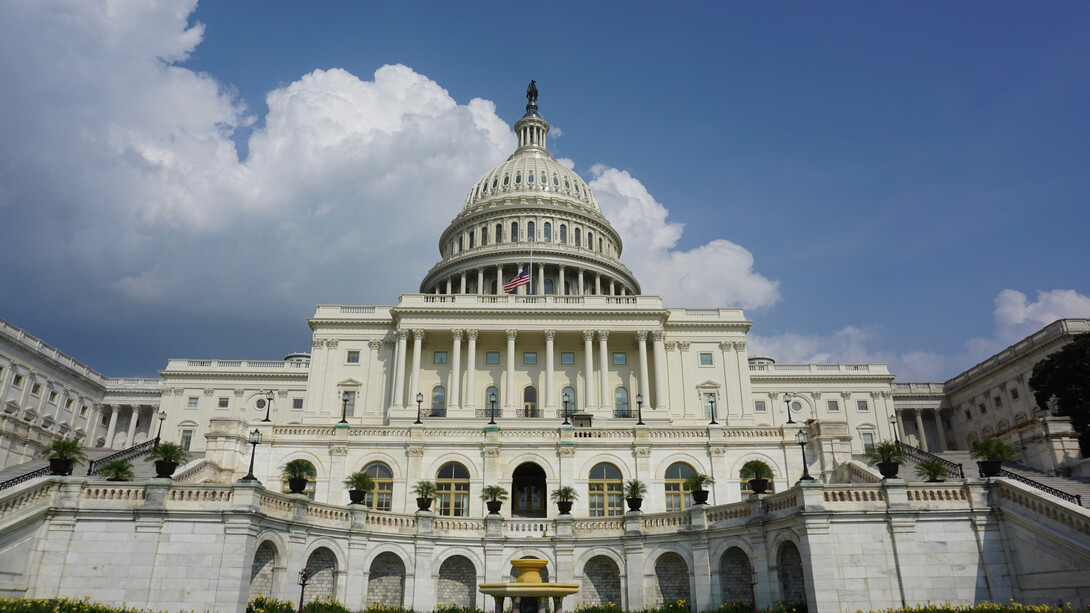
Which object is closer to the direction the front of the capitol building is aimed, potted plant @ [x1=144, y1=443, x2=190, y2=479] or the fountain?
the fountain

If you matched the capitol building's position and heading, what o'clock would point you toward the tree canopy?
The tree canopy is roughly at 10 o'clock from the capitol building.

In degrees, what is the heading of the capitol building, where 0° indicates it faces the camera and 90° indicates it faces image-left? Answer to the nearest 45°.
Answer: approximately 0°

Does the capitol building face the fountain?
yes

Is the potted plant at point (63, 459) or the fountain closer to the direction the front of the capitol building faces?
the fountain

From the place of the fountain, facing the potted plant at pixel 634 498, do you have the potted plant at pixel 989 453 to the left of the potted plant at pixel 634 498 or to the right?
right
